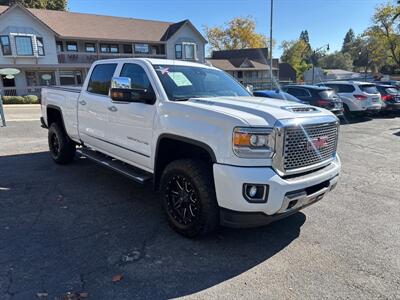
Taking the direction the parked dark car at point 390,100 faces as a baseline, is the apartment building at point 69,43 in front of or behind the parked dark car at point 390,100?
in front

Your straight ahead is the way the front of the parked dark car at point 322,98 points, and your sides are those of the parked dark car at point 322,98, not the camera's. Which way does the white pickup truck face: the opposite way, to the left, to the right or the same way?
the opposite way

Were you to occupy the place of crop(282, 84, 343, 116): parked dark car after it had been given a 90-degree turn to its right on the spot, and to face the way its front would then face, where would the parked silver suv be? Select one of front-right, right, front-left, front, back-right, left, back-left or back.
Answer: front

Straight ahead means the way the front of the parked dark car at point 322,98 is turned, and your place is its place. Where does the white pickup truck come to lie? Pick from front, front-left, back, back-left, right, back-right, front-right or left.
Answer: back-left

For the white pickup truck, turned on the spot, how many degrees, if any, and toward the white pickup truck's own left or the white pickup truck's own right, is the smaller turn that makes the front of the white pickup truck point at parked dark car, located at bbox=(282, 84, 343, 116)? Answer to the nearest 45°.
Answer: approximately 90° to the white pickup truck's own left

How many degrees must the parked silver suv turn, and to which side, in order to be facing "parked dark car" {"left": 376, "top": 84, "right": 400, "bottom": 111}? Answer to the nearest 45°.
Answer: approximately 90° to its right

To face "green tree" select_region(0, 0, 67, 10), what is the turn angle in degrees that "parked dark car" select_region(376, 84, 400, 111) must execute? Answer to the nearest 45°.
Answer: approximately 45° to its left

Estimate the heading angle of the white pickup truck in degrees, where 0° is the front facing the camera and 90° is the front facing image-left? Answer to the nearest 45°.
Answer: approximately 315°

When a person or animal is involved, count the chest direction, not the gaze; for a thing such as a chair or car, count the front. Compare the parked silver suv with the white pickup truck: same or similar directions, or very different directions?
very different directions

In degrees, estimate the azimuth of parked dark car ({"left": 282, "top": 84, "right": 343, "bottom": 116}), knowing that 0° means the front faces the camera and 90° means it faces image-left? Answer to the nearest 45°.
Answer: approximately 135°

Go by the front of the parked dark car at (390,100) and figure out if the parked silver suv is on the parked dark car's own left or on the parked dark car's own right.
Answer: on the parked dark car's own left

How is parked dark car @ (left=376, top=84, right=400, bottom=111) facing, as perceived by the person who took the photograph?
facing away from the viewer and to the left of the viewer
